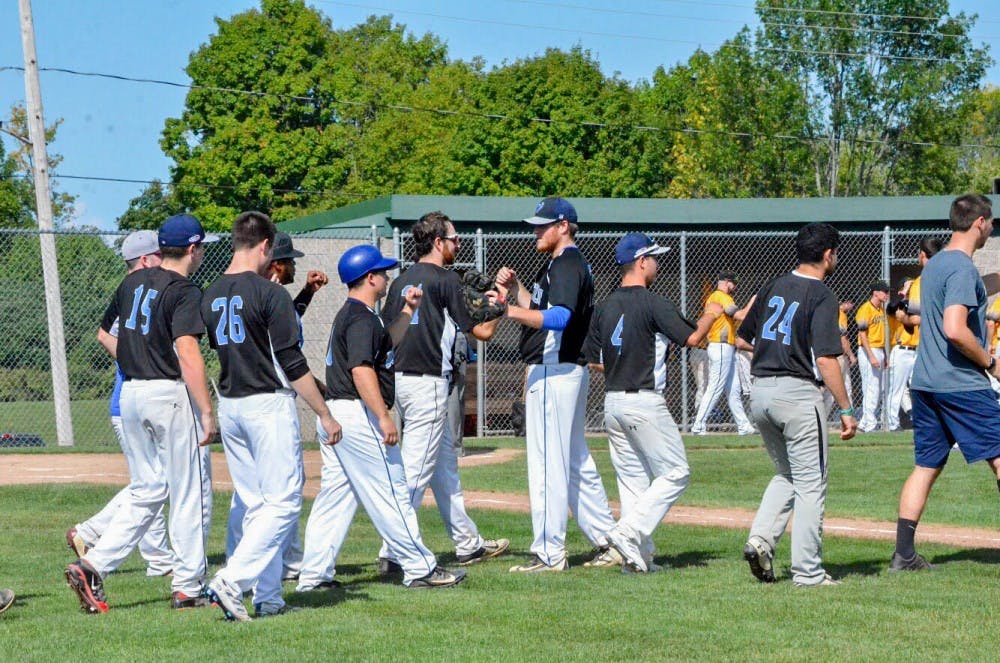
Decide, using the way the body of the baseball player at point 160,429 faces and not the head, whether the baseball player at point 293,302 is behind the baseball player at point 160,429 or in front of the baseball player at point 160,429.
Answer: in front

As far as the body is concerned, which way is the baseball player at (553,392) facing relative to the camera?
to the viewer's left

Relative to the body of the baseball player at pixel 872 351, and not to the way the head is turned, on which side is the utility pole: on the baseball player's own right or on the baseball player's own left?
on the baseball player's own right

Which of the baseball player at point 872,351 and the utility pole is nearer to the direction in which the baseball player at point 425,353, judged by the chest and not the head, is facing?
the baseball player

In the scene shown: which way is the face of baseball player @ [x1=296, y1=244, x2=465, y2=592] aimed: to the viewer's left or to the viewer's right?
to the viewer's right

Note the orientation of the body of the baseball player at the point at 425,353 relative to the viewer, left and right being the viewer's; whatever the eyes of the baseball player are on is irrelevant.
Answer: facing away from the viewer and to the right of the viewer

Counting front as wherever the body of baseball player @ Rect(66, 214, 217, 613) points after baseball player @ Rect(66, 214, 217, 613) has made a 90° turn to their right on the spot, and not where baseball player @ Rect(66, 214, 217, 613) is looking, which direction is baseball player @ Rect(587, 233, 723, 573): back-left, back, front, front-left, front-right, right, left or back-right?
front-left

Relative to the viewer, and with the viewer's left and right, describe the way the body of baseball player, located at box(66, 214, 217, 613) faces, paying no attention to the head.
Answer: facing away from the viewer and to the right of the viewer

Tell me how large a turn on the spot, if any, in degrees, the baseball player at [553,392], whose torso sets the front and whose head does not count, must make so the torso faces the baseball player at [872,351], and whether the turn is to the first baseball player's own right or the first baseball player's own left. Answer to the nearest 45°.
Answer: approximately 135° to the first baseball player's own right

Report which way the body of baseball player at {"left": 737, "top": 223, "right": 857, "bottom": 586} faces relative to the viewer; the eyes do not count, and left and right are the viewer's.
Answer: facing away from the viewer and to the right of the viewer

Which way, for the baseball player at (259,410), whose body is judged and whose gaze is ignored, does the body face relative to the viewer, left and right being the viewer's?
facing away from the viewer and to the right of the viewer

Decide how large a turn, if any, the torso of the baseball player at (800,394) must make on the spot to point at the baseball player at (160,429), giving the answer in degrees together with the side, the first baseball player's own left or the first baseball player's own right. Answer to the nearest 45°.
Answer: approximately 135° to the first baseball player's own left

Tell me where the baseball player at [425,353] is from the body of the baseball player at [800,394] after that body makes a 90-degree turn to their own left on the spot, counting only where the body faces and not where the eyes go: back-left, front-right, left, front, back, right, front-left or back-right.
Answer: front-left

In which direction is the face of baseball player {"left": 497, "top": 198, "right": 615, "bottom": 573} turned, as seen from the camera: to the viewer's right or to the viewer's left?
to the viewer's left

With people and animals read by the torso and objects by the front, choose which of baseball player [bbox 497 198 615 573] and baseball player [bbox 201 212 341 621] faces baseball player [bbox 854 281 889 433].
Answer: baseball player [bbox 201 212 341 621]

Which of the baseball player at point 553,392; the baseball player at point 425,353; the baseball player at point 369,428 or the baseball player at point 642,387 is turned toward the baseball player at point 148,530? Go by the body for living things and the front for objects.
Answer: the baseball player at point 553,392

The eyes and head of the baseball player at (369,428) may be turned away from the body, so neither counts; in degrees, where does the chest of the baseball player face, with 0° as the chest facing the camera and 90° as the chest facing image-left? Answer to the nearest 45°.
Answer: approximately 270°
